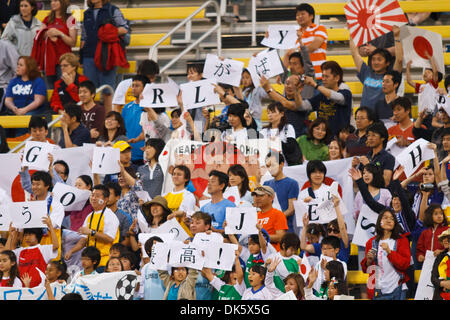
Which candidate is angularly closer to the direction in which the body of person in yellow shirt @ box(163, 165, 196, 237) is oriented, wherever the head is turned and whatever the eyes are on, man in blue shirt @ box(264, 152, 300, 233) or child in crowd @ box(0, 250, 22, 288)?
the child in crowd

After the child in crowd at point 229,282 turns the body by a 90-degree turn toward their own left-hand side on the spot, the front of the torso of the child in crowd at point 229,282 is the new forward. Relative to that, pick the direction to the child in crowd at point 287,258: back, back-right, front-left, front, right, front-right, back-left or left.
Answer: front

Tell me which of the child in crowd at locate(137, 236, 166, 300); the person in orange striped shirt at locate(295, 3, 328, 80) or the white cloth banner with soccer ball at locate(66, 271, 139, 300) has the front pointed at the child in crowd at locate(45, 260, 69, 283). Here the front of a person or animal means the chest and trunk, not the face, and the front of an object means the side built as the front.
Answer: the person in orange striped shirt

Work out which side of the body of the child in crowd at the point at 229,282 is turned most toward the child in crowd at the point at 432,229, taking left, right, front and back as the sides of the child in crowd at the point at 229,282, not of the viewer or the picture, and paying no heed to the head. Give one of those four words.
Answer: left

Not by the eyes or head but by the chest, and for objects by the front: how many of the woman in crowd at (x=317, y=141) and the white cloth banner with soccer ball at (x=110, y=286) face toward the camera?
2

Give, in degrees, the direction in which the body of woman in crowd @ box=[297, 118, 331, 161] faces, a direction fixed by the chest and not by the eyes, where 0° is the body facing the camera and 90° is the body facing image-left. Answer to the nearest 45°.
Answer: approximately 0°

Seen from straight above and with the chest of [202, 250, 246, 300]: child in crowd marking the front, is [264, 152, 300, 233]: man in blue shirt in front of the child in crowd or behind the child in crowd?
behind

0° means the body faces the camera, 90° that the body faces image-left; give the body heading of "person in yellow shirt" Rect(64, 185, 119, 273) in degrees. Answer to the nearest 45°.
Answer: approximately 45°

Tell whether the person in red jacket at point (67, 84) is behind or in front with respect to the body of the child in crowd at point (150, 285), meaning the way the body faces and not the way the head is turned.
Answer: behind

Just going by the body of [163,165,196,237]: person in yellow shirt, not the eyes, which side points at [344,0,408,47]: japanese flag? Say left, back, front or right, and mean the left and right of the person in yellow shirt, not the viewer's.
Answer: back

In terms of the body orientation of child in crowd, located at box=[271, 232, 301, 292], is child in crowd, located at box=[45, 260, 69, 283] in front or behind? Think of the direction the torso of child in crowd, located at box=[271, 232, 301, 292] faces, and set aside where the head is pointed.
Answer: behind

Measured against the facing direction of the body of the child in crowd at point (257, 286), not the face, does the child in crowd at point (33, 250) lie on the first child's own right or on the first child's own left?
on the first child's own right
